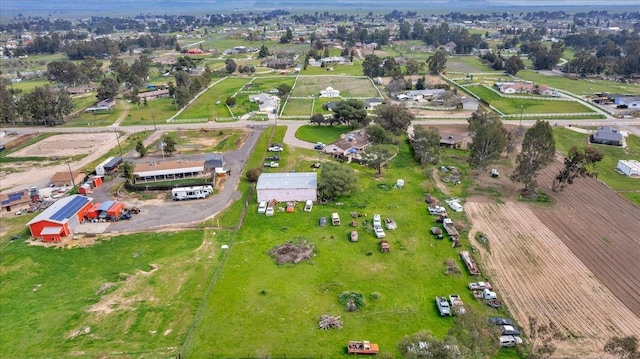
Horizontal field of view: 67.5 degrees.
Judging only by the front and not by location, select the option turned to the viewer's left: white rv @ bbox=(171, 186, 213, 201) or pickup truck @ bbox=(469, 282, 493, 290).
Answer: the pickup truck

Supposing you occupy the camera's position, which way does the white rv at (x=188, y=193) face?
facing to the right of the viewer

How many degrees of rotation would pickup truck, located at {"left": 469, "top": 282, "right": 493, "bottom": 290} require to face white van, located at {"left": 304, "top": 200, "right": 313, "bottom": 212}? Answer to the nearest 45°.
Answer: approximately 135° to its left

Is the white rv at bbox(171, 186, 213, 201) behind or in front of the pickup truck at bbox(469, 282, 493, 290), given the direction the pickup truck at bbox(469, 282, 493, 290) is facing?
in front

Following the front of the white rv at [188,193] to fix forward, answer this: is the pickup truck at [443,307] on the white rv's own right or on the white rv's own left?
on the white rv's own right

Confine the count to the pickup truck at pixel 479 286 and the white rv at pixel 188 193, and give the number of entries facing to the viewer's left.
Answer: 1

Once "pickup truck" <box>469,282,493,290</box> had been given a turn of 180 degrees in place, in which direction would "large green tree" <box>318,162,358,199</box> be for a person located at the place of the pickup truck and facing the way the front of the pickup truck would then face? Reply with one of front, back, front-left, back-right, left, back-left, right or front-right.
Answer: front-right

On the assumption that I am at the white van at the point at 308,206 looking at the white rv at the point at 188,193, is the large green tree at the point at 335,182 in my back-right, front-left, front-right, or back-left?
back-right

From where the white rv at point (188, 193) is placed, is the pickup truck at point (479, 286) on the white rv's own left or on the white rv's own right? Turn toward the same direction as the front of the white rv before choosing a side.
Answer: on the white rv's own right
